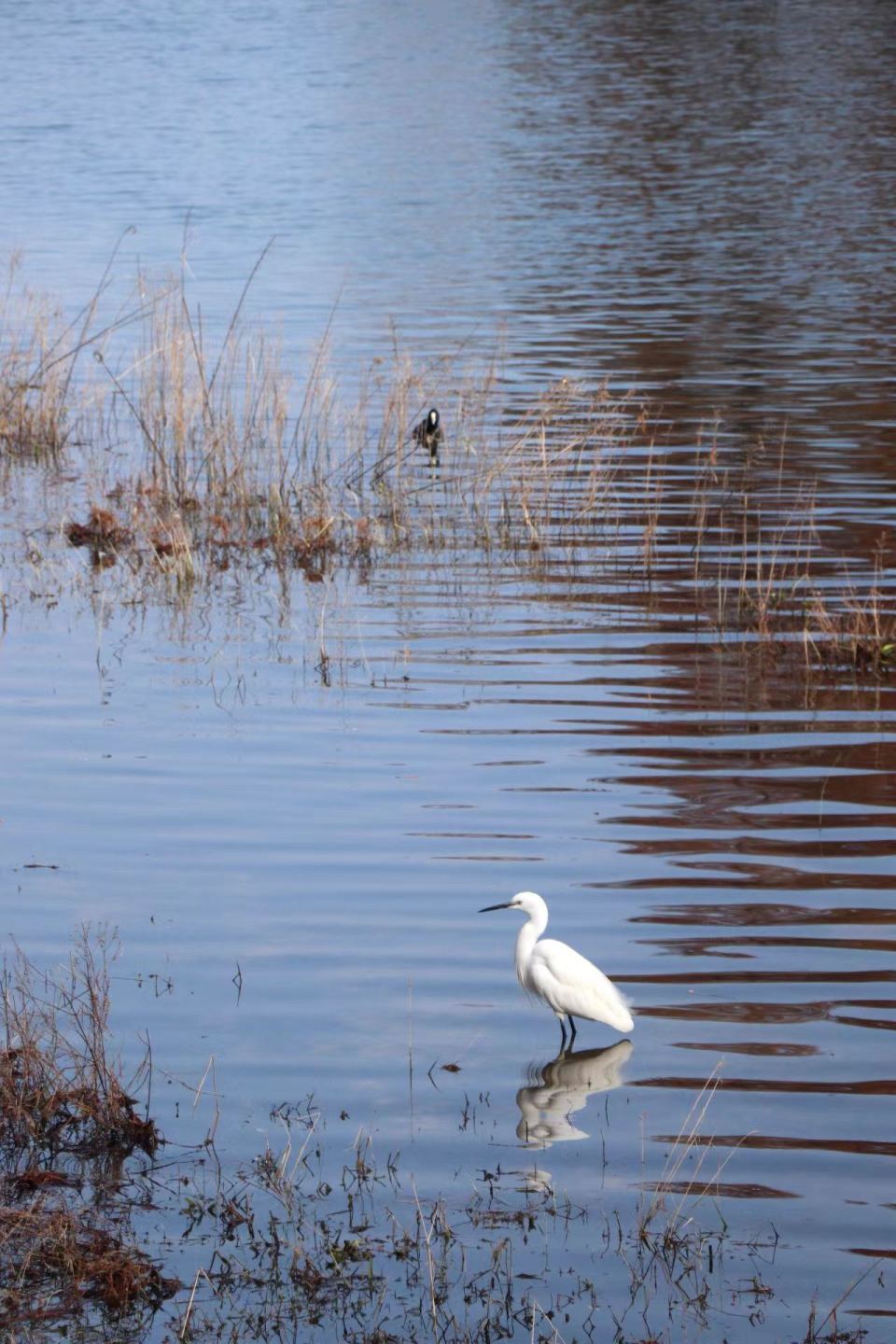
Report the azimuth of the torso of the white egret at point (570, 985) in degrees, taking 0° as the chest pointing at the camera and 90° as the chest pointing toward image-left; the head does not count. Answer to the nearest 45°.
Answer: approximately 90°

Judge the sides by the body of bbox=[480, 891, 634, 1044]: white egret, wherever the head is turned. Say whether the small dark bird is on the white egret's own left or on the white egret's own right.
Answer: on the white egret's own right
